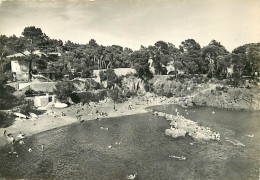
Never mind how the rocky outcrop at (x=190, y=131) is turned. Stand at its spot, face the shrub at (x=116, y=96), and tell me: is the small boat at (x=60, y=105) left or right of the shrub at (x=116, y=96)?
left

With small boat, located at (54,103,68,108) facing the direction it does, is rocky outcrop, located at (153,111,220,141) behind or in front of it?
in front

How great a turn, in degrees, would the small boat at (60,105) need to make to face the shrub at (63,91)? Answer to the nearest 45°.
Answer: approximately 90° to its left

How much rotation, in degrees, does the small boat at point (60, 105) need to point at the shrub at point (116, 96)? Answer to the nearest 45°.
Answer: approximately 45° to its left

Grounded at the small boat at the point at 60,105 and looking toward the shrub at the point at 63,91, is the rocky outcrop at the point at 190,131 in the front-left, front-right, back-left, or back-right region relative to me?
back-right

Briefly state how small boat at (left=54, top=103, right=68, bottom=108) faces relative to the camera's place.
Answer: facing to the right of the viewer
